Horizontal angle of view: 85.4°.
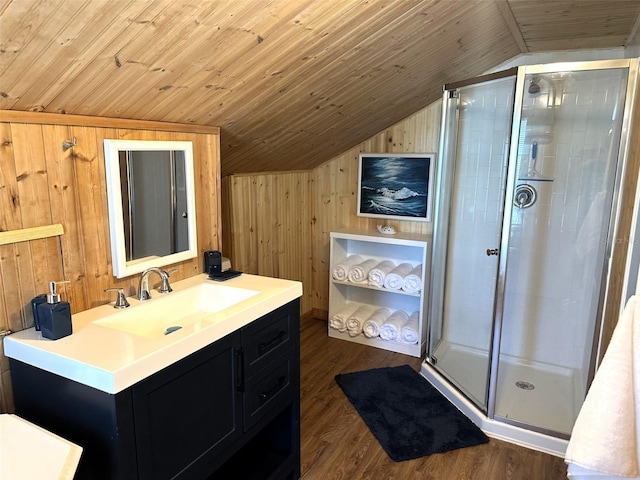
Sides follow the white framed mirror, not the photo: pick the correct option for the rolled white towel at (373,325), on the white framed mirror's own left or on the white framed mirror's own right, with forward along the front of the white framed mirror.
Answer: on the white framed mirror's own left

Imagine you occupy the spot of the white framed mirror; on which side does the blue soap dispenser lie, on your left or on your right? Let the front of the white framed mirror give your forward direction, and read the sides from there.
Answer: on your right

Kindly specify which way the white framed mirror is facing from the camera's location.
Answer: facing the viewer and to the right of the viewer

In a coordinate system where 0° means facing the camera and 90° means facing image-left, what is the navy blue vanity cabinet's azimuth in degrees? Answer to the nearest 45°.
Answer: approximately 315°

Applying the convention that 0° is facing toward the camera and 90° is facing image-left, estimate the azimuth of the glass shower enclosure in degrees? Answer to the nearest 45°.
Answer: approximately 45°

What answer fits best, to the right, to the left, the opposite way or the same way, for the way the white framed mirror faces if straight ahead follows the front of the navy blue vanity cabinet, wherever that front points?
the same way

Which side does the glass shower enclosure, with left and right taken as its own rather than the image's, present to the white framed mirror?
front

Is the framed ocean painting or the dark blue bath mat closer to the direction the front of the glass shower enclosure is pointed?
the dark blue bath mat

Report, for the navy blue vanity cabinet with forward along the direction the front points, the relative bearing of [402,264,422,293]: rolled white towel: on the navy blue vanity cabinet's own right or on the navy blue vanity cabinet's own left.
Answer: on the navy blue vanity cabinet's own left

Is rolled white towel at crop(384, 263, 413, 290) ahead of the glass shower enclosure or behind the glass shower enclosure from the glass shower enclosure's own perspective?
ahead
